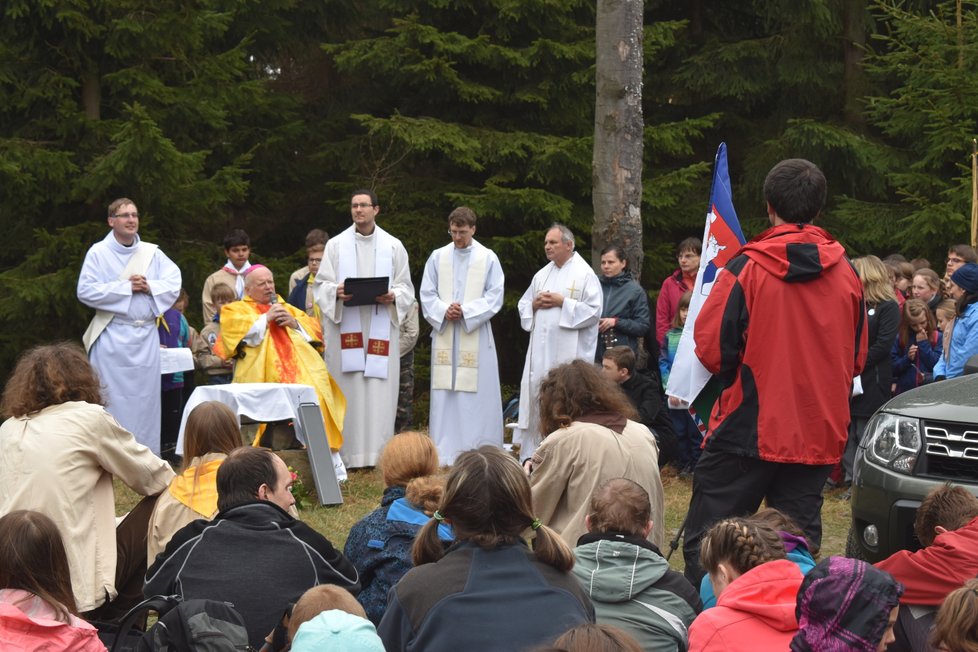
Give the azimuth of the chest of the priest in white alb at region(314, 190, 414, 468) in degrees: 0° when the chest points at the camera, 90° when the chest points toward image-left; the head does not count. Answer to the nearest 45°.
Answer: approximately 0°

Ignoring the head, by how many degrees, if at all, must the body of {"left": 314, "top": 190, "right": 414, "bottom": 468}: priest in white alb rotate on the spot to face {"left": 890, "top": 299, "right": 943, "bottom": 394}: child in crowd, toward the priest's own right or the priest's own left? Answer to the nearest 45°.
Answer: approximately 90° to the priest's own left

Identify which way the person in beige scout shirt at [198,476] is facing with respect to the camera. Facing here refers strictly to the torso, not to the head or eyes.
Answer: away from the camera

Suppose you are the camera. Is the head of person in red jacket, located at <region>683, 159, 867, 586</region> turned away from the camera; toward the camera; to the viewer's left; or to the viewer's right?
away from the camera

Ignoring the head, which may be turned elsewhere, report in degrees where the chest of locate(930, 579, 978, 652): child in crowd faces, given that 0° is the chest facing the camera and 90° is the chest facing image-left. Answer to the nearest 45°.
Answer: approximately 180°

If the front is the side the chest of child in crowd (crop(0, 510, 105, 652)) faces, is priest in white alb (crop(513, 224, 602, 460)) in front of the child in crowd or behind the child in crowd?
in front

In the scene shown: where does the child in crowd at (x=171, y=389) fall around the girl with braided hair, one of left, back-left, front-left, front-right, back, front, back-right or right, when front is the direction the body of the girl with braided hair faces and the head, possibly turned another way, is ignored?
front

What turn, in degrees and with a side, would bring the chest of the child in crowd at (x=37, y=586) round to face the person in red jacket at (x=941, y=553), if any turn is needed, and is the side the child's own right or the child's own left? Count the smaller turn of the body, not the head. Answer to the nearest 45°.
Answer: approximately 90° to the child's own right

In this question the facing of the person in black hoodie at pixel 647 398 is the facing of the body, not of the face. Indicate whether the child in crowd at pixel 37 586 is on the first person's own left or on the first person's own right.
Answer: on the first person's own left

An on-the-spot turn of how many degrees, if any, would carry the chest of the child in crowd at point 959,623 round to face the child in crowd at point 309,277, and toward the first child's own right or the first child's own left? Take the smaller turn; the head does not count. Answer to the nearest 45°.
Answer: approximately 45° to the first child's own left

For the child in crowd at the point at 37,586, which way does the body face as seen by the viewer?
away from the camera

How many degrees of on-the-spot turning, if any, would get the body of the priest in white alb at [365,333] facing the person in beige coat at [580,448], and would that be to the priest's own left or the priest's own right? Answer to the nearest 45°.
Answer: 0° — they already face them

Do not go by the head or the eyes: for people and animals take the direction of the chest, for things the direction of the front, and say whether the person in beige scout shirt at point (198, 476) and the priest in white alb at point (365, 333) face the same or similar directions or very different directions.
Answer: very different directions

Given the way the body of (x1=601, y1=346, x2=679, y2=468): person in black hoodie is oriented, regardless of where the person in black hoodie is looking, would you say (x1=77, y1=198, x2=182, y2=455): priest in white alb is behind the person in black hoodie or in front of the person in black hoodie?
in front

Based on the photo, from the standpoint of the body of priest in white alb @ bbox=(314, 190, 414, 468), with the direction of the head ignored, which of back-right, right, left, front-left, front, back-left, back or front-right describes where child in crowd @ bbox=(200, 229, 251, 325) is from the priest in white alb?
back-right
